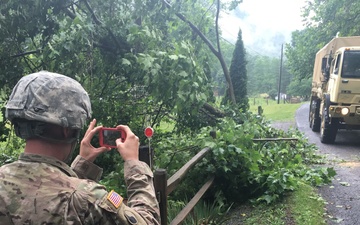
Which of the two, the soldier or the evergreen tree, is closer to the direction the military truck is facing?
the soldier

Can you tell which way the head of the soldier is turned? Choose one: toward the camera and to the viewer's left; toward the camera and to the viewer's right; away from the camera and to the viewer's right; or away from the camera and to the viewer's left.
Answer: away from the camera and to the viewer's right

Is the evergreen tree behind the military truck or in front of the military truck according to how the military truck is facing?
behind

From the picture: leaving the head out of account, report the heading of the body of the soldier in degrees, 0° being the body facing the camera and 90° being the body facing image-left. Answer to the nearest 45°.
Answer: approximately 225°

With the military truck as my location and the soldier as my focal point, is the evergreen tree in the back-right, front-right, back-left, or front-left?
back-right

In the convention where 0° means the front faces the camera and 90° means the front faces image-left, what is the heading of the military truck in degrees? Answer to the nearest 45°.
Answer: approximately 0°

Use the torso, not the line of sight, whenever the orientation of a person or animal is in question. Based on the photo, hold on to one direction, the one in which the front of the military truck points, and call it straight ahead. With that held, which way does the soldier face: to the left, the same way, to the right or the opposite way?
the opposite way

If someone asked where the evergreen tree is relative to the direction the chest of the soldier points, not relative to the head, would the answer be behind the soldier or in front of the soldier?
in front

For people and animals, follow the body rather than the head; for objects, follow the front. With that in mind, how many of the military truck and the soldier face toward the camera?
1

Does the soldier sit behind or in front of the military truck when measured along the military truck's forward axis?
in front
